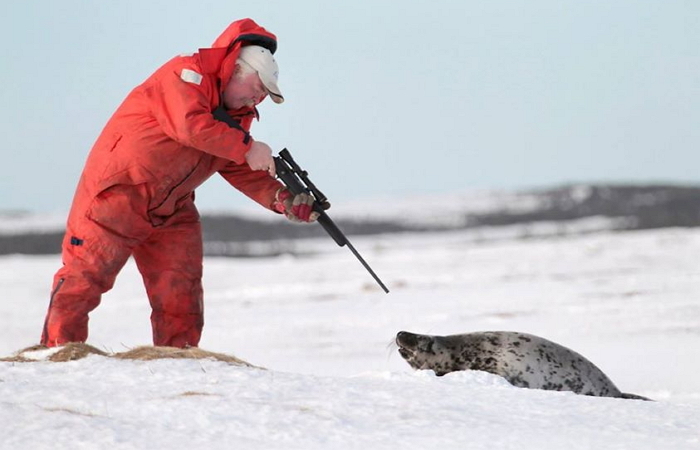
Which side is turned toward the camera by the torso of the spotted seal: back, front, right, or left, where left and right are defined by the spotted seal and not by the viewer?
left
